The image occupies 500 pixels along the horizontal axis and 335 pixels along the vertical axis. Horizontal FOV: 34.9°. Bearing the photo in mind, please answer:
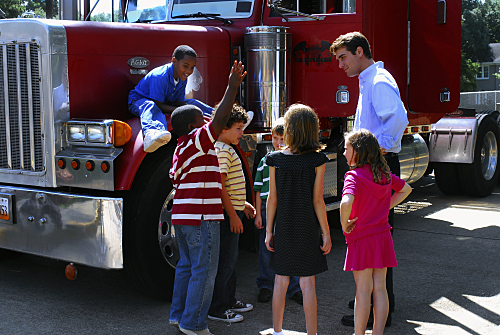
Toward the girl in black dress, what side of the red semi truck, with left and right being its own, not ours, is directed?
left

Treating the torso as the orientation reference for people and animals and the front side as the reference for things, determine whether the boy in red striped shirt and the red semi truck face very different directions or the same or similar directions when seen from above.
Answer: very different directions

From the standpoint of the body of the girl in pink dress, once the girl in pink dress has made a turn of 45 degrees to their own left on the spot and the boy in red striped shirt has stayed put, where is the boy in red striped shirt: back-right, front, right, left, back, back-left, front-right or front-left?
front

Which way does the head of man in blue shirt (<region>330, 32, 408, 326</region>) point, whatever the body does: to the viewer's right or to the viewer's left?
to the viewer's left

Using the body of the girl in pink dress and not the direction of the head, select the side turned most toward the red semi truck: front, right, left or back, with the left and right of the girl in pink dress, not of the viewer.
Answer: front

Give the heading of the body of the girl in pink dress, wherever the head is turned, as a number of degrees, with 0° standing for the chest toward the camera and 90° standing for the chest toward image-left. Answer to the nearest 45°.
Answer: approximately 135°

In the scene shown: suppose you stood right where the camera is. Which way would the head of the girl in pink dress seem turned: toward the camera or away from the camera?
away from the camera

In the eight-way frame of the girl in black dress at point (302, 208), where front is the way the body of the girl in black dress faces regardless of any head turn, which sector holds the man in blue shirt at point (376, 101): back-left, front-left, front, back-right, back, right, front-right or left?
front-right

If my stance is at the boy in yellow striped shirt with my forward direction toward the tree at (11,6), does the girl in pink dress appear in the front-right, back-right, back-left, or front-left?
back-right

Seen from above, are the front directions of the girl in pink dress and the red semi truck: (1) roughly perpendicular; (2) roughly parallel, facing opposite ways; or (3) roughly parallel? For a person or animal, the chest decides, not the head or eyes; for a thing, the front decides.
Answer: roughly perpendicular

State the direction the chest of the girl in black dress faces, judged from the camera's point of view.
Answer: away from the camera

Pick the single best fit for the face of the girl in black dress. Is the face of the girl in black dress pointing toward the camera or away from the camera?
away from the camera

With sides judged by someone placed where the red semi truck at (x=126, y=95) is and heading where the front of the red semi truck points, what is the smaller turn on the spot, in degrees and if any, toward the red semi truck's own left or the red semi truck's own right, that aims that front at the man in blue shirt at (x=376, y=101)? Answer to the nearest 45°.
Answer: approximately 90° to the red semi truck's own left

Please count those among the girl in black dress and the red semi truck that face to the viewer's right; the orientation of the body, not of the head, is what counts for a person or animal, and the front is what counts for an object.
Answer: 0

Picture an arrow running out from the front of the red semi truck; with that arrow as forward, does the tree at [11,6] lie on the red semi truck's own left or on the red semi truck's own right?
on the red semi truck's own right

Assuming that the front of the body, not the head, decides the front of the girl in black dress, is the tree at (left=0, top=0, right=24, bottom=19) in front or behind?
in front

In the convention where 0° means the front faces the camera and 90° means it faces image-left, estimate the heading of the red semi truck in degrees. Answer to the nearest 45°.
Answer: approximately 45°
